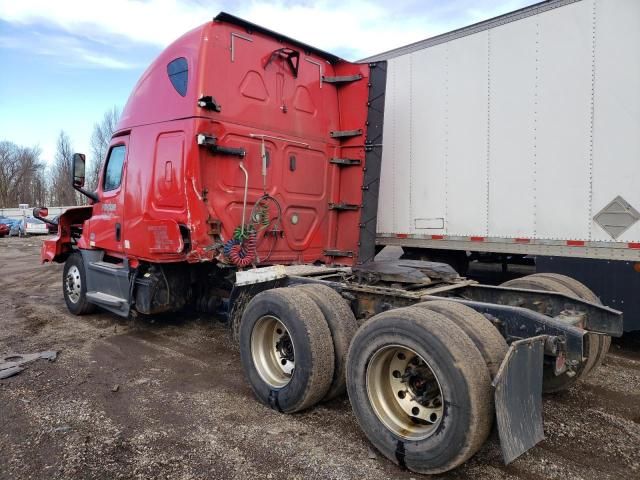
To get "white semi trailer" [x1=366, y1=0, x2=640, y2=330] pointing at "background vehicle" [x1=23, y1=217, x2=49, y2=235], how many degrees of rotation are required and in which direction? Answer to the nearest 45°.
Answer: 0° — it already faces it

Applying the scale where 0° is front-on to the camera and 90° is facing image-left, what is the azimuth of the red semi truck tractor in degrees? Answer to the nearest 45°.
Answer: approximately 135°

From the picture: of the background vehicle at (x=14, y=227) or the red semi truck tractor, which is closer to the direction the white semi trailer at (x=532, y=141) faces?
the background vehicle

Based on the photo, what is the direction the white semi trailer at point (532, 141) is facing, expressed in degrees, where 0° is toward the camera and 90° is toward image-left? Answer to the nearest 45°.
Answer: approximately 135°

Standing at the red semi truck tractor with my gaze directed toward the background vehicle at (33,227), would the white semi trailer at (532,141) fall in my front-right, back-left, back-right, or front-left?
back-right

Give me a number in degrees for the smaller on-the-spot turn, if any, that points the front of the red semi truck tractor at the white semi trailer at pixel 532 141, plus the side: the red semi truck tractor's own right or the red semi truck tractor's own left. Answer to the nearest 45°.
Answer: approximately 135° to the red semi truck tractor's own right

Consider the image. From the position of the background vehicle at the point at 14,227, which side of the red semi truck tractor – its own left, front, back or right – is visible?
front

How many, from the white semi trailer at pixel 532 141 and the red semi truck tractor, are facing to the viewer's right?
0

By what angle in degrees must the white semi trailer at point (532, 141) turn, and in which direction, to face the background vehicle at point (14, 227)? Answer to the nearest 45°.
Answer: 0° — it already faces it

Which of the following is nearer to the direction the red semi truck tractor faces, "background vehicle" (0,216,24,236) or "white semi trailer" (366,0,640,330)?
the background vehicle

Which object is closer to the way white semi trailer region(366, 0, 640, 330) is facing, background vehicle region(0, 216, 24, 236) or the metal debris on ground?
the background vehicle
